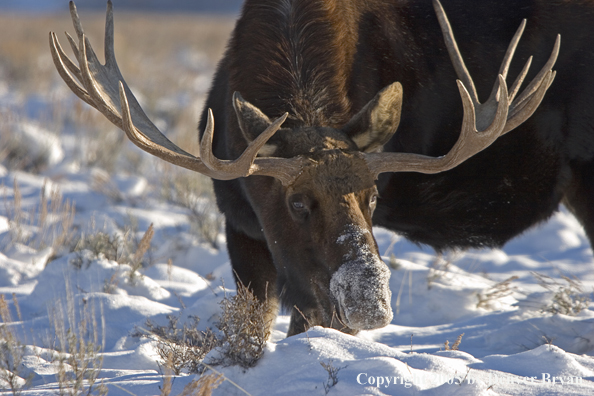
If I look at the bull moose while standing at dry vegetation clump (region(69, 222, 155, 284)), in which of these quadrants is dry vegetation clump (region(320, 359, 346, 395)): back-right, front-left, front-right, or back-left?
front-right

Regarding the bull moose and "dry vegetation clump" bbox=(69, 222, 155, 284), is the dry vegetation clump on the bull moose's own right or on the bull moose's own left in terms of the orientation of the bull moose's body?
on the bull moose's own right

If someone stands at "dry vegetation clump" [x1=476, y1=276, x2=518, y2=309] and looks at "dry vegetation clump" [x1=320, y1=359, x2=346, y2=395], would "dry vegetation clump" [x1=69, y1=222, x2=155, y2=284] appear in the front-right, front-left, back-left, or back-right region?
front-right

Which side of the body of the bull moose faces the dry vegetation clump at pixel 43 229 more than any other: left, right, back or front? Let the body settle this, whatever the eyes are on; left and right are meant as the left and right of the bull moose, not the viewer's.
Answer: right

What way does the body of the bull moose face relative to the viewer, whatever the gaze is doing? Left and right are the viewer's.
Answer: facing the viewer and to the left of the viewer
